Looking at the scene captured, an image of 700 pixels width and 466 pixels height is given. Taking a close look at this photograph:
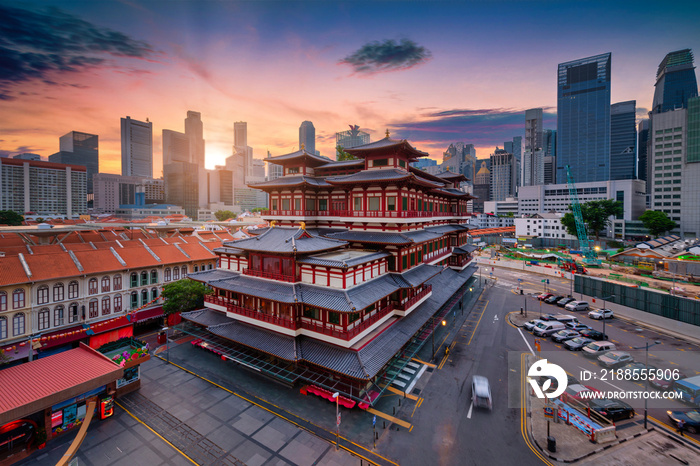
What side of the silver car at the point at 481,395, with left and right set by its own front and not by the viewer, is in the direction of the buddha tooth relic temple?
left

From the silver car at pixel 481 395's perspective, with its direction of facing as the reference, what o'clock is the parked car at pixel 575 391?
The parked car is roughly at 2 o'clock from the silver car.

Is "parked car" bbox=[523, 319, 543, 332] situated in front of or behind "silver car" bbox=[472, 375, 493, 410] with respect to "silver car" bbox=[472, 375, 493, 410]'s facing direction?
in front

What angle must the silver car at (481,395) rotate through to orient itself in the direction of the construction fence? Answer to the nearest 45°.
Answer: approximately 45° to its right

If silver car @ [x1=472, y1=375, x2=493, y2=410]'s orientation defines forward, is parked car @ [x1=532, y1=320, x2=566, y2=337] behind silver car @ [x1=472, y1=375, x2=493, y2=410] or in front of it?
in front

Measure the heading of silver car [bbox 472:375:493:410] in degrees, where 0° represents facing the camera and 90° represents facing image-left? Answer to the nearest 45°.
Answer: approximately 180°

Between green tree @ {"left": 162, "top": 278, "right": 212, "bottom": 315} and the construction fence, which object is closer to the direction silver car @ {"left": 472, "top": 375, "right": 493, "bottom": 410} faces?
the construction fence

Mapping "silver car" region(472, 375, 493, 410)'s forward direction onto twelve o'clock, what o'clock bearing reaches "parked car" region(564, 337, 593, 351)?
The parked car is roughly at 1 o'clock from the silver car.

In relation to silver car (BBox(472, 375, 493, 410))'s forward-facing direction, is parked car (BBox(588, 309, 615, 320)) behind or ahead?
ahead
